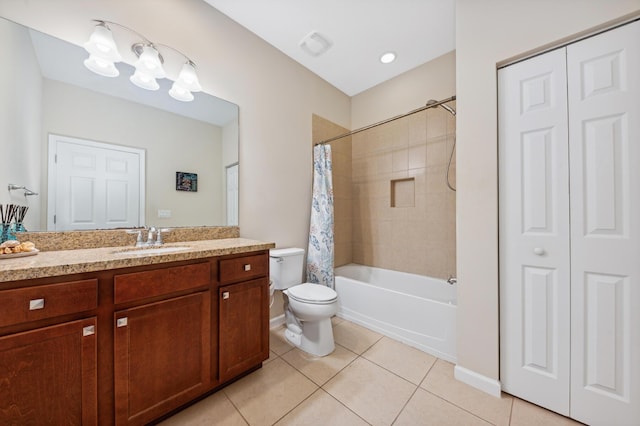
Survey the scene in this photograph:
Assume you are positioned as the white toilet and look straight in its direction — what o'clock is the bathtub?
The bathtub is roughly at 10 o'clock from the white toilet.

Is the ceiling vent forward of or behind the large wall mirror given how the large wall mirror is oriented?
forward

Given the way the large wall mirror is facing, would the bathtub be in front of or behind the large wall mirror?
in front

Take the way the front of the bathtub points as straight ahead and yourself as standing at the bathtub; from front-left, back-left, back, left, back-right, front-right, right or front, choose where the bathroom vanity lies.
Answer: front

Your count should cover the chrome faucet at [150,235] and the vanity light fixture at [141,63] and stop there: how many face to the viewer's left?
0

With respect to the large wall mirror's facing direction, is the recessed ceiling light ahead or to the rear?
ahead

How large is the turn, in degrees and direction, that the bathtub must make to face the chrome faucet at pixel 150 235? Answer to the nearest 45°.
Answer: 0° — it already faces it

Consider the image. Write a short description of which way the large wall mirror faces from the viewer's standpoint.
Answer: facing the viewer and to the right of the viewer
